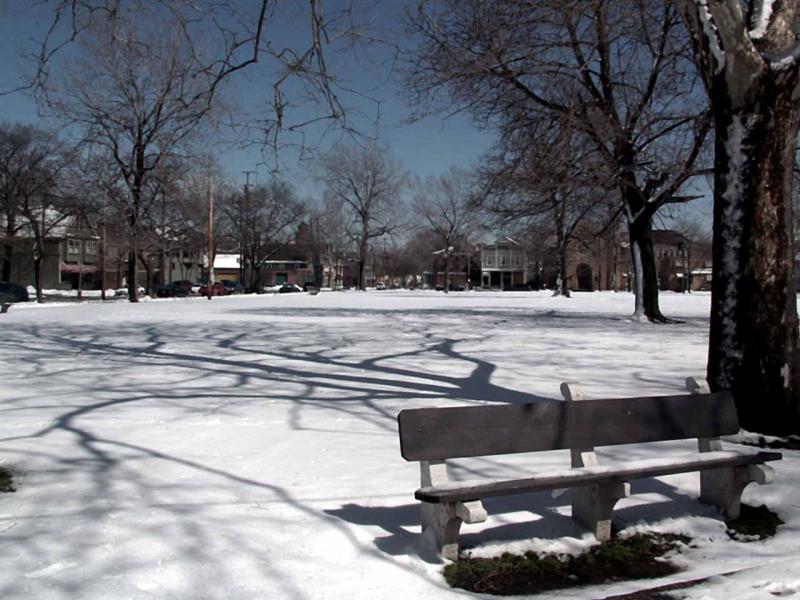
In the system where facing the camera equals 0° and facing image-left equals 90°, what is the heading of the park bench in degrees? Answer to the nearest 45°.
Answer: approximately 315°

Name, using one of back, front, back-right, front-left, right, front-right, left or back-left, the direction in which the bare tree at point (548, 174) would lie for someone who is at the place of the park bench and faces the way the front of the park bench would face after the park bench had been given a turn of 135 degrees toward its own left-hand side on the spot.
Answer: front

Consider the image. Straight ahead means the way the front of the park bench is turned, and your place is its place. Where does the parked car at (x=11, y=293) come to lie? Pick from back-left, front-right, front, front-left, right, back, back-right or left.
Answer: back

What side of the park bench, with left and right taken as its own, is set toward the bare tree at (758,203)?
left

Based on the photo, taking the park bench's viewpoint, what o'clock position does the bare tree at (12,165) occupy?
The bare tree is roughly at 6 o'clock from the park bench.

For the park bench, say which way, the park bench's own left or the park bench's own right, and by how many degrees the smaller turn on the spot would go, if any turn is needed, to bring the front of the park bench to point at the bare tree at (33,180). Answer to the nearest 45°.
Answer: approximately 180°
